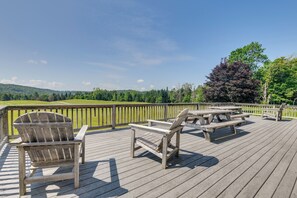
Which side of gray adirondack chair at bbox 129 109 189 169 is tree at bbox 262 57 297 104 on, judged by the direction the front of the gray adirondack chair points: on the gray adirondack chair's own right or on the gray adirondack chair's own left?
on the gray adirondack chair's own right

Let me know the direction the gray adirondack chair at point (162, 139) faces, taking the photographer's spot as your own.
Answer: facing away from the viewer and to the left of the viewer

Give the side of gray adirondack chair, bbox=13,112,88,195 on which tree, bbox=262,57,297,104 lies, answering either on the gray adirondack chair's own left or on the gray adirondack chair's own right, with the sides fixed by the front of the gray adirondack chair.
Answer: on the gray adirondack chair's own right

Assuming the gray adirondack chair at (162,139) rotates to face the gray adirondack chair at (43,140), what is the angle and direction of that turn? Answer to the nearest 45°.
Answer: approximately 90° to its left

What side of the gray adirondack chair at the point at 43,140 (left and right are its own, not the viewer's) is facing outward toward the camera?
back

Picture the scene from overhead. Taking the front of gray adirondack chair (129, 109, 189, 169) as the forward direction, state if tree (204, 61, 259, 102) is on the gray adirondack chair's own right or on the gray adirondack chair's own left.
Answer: on the gray adirondack chair's own right

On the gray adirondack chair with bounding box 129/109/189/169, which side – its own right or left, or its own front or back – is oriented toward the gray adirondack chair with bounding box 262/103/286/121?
right
